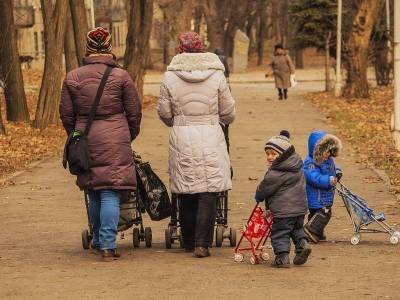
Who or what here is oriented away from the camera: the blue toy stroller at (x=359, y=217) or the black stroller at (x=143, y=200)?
the black stroller

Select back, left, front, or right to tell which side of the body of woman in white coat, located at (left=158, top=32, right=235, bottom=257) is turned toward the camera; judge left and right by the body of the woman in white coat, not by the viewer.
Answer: back

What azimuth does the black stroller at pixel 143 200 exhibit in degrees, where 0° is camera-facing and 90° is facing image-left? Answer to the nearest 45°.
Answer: approximately 180°

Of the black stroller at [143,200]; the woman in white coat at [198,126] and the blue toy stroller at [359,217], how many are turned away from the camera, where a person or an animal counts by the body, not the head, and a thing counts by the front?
2

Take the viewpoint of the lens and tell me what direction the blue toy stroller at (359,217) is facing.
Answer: facing to the right of the viewer

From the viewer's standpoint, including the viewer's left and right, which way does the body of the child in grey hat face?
facing away from the viewer and to the left of the viewer

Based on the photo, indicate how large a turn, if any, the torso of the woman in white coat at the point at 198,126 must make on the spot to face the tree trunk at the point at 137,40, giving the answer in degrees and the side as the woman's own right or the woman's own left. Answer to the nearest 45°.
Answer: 0° — they already face it

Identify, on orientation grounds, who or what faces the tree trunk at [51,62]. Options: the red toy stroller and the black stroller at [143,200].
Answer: the black stroller

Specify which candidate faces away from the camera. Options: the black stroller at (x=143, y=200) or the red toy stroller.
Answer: the black stroller

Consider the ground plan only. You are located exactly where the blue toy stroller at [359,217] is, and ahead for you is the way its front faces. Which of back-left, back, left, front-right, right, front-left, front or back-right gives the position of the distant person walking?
left

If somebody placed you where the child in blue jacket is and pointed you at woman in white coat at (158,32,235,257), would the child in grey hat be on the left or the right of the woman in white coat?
left

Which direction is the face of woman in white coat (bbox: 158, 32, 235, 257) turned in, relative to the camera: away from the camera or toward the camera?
away from the camera

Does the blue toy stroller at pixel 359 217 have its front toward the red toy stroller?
no
